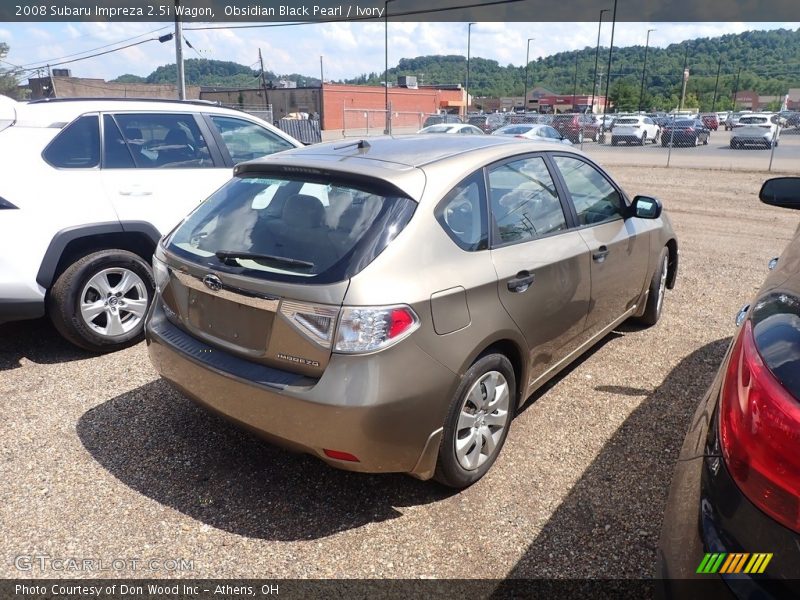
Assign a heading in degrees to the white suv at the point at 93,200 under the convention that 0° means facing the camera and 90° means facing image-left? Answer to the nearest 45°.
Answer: approximately 270°

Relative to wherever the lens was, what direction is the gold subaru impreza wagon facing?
facing away from the viewer and to the right of the viewer

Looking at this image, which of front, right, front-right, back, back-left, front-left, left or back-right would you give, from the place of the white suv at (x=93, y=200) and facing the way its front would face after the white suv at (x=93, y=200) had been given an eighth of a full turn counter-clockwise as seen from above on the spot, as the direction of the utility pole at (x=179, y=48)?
front-left

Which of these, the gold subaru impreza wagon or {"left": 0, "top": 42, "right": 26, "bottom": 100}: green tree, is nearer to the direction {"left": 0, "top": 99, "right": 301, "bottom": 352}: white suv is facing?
the gold subaru impreza wagon

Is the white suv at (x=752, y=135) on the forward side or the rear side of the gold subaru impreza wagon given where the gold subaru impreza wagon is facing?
on the forward side

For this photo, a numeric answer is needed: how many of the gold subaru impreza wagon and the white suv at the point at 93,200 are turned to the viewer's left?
0

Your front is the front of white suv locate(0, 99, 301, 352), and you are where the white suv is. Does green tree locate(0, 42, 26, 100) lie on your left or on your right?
on your left

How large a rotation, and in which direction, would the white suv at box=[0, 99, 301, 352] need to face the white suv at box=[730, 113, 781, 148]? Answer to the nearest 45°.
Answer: approximately 45° to its left

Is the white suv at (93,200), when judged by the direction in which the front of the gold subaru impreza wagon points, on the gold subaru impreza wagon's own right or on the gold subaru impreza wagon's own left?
on the gold subaru impreza wagon's own left

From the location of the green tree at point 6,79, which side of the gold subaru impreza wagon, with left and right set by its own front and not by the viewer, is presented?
left

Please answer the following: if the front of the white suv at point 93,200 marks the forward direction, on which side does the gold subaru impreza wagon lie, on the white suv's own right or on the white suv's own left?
on the white suv's own right

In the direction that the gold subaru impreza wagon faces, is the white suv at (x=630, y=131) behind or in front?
in front

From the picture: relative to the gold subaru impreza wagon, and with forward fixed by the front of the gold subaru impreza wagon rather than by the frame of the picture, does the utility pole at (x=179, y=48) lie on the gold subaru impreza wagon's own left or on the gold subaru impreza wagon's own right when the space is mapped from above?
on the gold subaru impreza wagon's own left
